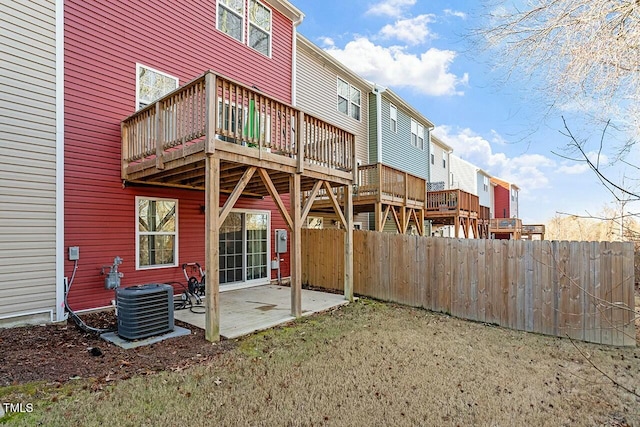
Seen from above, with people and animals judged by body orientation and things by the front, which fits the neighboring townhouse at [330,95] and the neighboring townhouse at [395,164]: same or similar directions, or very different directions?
same or similar directions

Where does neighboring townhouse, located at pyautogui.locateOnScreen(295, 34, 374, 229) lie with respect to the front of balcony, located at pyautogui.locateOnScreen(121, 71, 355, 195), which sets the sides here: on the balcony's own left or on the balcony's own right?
on the balcony's own left

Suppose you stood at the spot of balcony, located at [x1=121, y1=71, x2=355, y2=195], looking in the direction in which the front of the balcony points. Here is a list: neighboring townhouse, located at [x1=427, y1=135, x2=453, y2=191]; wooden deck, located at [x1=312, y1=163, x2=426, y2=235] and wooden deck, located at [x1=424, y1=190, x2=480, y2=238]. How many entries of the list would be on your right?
0

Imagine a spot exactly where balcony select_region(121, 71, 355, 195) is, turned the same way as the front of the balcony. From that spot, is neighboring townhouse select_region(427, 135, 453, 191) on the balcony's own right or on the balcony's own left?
on the balcony's own left

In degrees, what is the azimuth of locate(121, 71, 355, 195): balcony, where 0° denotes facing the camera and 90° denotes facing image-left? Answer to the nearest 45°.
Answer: approximately 315°

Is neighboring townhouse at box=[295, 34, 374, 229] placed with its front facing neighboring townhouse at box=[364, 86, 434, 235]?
no

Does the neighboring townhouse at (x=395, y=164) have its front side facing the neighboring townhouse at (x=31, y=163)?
no

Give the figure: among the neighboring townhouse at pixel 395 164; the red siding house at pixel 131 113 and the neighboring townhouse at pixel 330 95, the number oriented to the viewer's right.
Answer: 0

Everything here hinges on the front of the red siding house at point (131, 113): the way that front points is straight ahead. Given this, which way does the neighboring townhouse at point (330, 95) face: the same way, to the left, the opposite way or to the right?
the same way

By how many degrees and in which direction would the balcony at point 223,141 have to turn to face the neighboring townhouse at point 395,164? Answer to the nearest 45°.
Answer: approximately 90° to its left
